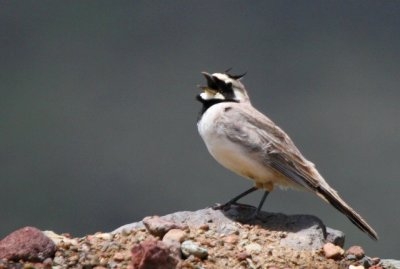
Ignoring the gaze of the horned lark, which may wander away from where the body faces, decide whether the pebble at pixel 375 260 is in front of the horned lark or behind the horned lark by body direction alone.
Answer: behind

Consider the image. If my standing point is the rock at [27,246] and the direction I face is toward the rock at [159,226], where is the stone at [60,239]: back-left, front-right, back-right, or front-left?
front-left

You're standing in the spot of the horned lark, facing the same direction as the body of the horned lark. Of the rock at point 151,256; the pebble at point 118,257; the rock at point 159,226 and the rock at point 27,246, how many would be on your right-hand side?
0

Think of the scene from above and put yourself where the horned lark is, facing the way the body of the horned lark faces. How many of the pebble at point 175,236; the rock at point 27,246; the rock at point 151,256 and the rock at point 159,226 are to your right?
0

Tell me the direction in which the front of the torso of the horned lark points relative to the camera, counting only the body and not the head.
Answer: to the viewer's left

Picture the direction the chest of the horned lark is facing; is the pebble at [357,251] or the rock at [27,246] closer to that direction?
the rock

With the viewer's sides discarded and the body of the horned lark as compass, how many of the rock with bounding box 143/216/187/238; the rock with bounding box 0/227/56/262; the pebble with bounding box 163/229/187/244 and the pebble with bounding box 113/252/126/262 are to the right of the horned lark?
0
